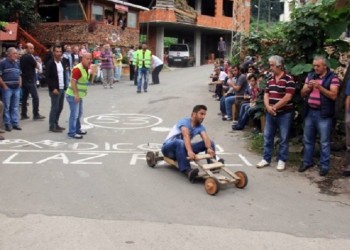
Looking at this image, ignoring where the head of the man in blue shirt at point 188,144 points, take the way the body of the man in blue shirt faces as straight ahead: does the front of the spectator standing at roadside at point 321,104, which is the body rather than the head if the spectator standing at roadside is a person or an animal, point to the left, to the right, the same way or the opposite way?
to the right

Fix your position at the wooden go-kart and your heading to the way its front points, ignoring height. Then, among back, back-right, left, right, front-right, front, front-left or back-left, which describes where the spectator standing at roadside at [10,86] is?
back

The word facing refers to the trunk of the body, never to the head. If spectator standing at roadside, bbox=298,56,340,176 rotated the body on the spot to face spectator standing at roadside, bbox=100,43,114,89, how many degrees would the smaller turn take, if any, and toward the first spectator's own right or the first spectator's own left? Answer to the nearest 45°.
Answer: approximately 90° to the first spectator's own right

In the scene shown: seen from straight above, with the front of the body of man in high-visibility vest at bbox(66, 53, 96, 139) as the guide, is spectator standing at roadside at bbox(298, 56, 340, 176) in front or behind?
in front

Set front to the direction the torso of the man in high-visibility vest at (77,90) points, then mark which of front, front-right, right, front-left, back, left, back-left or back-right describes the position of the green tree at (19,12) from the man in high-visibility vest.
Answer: left

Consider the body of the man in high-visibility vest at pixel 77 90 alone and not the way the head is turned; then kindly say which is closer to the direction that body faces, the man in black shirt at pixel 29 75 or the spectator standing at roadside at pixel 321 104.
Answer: the spectator standing at roadside

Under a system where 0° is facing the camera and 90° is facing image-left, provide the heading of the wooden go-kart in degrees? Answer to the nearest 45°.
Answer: approximately 315°

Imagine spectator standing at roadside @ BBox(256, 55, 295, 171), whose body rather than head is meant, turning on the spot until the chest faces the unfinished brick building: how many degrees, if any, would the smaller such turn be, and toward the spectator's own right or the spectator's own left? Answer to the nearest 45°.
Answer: approximately 135° to the spectator's own right

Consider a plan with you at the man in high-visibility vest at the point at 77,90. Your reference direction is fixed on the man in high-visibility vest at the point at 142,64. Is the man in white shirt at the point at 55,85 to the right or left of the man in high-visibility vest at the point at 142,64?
left

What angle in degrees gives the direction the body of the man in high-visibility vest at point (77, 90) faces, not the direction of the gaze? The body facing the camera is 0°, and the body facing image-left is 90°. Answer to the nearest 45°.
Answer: approximately 270°
